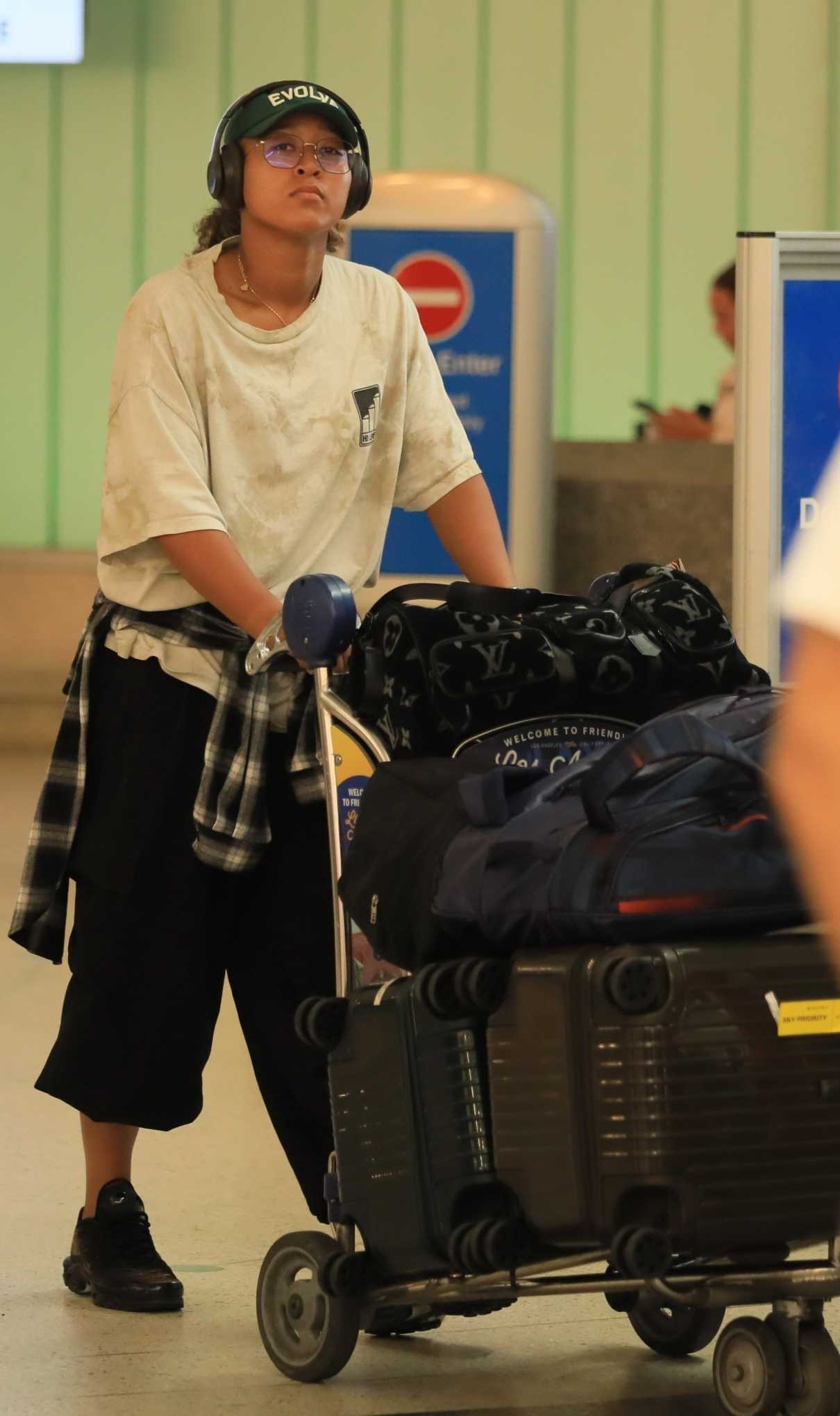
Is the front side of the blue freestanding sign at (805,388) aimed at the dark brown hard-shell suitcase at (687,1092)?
yes

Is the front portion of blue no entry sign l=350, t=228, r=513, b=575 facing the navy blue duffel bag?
yes

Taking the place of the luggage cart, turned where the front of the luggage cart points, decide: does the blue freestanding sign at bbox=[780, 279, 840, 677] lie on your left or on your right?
on your left

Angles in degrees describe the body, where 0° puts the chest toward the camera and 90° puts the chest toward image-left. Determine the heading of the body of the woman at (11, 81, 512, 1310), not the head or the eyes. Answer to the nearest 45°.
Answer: approximately 315°

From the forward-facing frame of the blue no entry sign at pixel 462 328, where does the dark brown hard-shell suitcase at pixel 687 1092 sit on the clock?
The dark brown hard-shell suitcase is roughly at 12 o'clock from the blue no entry sign.
